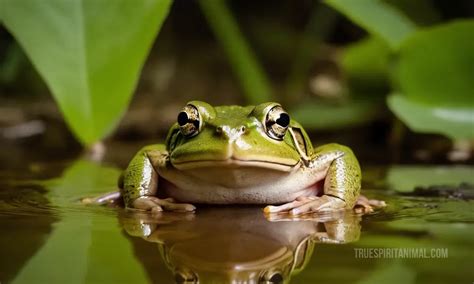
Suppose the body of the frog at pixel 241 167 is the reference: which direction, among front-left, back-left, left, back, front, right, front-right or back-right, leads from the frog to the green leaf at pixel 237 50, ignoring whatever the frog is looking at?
back

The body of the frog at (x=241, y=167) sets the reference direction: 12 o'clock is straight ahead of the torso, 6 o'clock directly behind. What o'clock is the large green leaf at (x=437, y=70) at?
The large green leaf is roughly at 7 o'clock from the frog.

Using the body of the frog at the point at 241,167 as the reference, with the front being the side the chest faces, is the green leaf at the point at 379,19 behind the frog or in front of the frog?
behind

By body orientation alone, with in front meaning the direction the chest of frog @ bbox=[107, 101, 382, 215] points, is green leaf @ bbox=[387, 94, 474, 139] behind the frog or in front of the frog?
behind

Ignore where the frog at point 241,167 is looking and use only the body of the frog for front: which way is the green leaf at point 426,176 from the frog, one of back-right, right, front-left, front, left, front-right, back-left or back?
back-left

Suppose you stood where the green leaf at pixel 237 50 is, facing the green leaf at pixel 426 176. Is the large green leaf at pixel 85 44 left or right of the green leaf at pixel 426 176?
right

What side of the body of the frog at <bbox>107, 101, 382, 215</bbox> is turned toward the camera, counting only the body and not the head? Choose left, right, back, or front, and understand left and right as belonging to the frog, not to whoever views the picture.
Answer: front
